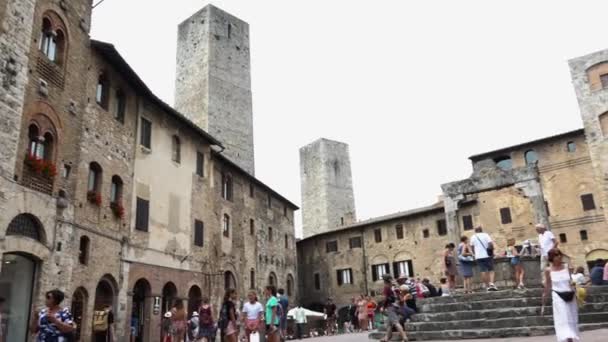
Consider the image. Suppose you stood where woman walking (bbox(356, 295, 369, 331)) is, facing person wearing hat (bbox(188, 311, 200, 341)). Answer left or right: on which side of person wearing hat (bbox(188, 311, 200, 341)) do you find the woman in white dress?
left

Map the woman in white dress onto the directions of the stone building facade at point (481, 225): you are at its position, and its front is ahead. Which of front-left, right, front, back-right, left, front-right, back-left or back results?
front

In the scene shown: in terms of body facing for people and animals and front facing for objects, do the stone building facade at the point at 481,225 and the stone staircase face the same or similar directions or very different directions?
same or similar directions

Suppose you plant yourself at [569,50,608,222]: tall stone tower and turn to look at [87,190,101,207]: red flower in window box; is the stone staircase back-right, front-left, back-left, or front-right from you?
front-left

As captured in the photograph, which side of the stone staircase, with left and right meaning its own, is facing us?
front

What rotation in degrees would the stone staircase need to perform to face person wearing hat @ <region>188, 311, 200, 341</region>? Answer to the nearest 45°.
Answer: approximately 90° to its right

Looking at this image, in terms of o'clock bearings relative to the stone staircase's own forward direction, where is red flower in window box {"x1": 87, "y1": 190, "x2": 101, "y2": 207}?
The red flower in window box is roughly at 3 o'clock from the stone staircase.

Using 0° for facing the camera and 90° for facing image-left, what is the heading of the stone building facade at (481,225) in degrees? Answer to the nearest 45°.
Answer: approximately 0°
